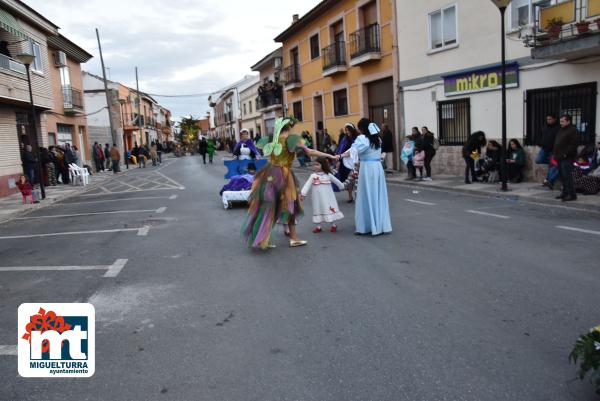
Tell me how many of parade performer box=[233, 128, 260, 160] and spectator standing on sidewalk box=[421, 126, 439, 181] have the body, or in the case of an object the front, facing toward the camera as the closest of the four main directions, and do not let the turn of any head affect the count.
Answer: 1

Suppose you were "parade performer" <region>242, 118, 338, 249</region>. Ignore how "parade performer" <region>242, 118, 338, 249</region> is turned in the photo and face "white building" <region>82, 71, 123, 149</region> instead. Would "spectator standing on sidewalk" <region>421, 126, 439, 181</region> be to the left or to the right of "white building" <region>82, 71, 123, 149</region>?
right

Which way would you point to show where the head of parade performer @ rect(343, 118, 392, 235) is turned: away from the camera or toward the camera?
away from the camera

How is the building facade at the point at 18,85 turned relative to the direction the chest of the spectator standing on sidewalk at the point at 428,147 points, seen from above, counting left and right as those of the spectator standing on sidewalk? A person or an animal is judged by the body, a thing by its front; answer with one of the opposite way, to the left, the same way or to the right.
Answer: the opposite way

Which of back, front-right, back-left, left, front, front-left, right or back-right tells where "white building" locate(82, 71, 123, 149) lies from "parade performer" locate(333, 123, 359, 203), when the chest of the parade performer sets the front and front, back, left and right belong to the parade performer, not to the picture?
right

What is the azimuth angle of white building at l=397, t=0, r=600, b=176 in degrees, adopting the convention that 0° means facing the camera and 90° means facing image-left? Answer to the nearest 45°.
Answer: approximately 45°

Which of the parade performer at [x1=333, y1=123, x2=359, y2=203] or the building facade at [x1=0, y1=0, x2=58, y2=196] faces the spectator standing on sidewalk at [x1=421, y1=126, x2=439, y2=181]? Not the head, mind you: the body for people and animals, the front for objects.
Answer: the building facade

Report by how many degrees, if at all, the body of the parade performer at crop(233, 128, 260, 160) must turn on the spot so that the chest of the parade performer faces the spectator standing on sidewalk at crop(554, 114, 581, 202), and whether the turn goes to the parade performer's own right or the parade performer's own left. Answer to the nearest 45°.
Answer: approximately 90° to the parade performer's own left

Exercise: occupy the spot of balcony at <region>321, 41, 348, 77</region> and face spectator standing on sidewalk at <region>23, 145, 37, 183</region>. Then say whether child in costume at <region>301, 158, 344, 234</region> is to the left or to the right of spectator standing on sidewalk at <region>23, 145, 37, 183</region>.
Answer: left

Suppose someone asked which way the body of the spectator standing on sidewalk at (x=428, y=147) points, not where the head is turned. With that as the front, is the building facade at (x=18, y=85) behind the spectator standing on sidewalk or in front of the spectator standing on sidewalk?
in front

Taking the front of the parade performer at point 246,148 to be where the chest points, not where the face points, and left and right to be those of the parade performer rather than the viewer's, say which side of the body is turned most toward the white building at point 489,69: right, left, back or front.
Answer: left

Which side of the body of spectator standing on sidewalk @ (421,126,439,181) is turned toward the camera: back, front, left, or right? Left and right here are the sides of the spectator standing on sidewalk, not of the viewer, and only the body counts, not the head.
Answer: left

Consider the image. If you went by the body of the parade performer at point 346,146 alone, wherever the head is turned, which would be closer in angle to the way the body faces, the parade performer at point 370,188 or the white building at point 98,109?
the parade performer
